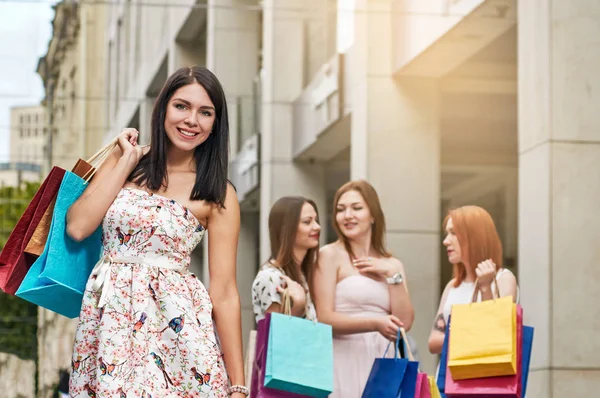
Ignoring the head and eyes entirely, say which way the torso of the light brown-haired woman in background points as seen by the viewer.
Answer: toward the camera

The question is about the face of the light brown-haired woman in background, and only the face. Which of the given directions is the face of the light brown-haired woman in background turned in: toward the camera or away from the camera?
toward the camera

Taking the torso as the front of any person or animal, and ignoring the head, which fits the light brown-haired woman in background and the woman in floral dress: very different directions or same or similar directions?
same or similar directions

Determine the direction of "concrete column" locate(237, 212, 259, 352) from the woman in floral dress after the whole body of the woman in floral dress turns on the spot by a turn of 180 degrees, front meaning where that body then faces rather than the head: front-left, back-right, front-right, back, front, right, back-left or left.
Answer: front

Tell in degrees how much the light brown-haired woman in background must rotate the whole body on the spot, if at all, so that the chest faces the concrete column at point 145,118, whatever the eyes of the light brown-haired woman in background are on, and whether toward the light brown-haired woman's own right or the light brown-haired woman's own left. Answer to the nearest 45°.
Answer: approximately 135° to the light brown-haired woman's own right

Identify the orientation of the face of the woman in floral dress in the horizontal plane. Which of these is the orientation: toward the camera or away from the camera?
toward the camera

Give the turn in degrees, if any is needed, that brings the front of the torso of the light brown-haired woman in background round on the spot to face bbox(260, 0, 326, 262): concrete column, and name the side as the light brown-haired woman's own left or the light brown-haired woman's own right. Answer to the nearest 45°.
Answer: approximately 180°

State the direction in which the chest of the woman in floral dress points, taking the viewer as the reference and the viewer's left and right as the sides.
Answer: facing the viewer

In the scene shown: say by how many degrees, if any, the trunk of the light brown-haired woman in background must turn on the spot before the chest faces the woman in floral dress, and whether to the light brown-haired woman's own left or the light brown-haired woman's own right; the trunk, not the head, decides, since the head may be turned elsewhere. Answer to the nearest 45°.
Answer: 0° — they already face them

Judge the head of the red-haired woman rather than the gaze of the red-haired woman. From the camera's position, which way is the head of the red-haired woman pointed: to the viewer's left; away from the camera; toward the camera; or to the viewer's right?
to the viewer's left

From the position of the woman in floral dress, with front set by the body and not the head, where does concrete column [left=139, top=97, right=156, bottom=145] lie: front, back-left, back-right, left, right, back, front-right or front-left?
back

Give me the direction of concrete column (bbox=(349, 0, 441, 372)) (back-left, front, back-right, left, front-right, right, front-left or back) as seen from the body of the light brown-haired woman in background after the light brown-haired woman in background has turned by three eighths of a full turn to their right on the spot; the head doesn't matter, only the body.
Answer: front-right

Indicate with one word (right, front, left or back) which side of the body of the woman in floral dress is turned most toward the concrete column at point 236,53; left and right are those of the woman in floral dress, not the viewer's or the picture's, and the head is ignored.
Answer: back

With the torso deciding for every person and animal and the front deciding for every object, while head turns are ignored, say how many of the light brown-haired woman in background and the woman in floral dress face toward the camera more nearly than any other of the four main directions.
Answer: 2
